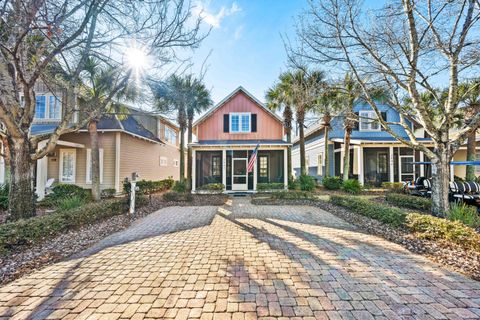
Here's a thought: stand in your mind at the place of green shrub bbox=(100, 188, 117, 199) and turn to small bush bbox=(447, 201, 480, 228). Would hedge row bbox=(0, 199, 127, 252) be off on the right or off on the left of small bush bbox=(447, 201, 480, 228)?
right

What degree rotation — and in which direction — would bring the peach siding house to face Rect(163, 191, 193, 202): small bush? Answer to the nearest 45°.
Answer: approximately 45° to its right

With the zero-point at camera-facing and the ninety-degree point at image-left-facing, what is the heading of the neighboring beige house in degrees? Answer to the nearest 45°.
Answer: approximately 45°

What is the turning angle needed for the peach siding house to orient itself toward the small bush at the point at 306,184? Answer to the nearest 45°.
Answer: approximately 90° to its left

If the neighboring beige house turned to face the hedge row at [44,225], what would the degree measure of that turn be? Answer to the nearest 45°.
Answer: approximately 45° to its left

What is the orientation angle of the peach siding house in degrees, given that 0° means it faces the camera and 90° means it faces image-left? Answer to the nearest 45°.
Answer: approximately 0°

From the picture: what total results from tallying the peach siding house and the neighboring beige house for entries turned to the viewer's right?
0

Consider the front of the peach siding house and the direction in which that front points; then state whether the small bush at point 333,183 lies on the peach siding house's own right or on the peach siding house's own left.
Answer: on the peach siding house's own left
